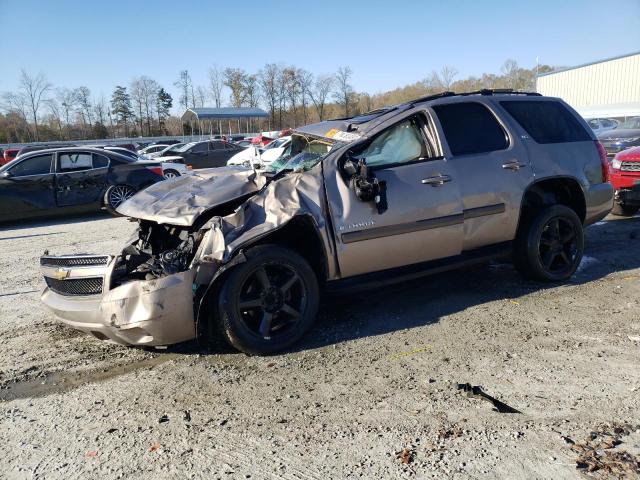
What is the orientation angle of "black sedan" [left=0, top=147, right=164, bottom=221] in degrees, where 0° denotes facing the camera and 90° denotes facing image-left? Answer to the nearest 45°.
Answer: approximately 90°

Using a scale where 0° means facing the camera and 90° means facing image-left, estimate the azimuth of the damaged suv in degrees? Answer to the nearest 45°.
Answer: approximately 45°

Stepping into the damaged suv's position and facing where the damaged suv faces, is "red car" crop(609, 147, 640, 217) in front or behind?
behind

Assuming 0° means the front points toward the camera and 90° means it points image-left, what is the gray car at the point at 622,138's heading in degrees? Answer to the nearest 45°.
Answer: approximately 45°

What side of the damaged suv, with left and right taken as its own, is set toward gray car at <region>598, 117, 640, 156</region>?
back

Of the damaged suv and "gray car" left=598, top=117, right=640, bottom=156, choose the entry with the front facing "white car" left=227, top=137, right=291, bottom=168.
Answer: the gray car

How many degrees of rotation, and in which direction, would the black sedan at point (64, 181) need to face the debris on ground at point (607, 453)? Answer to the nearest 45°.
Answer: approximately 90° to its left
